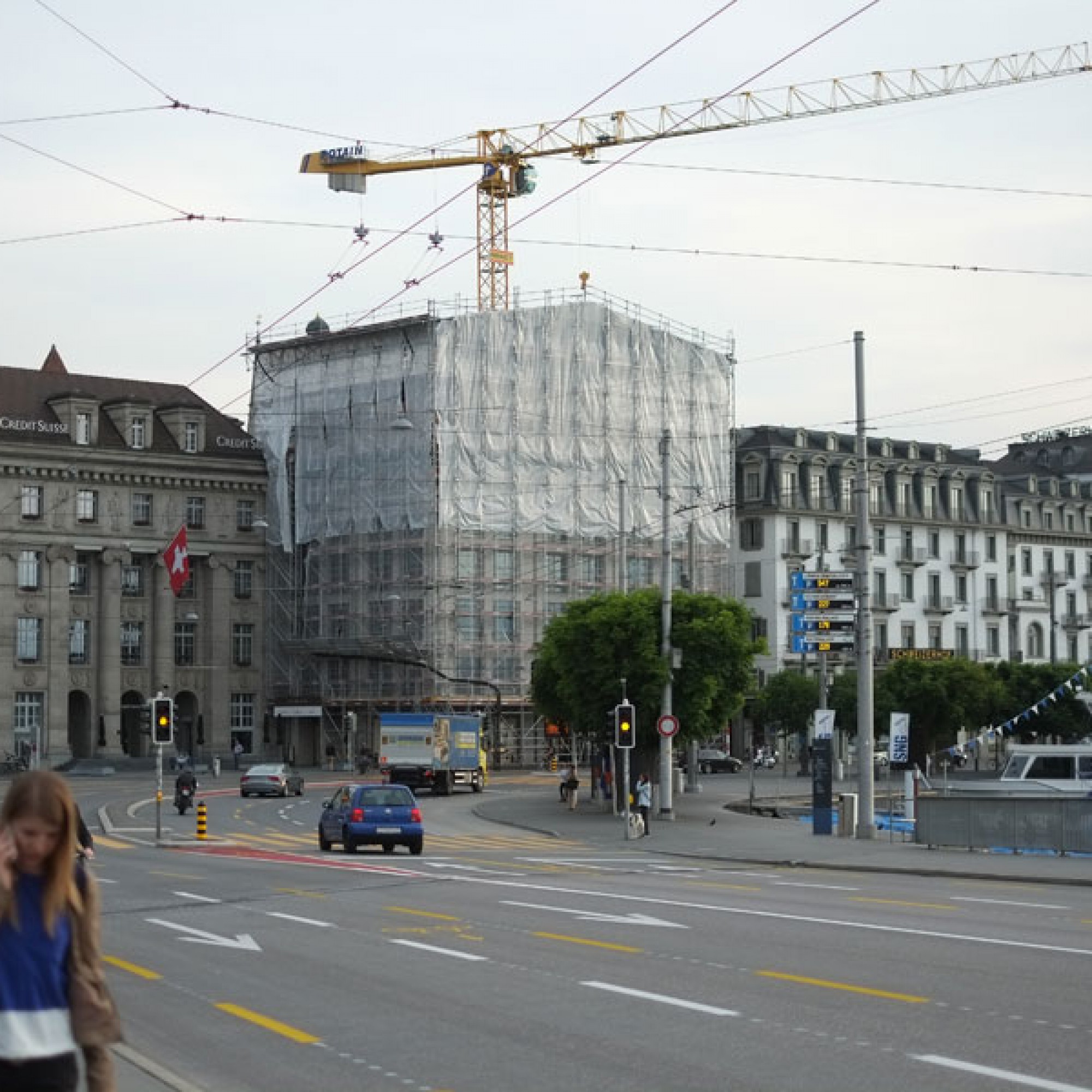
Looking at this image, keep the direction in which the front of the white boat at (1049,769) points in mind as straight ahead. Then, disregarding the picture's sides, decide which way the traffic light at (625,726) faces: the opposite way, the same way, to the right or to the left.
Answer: to the left

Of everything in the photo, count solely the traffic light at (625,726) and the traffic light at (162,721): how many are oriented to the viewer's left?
0

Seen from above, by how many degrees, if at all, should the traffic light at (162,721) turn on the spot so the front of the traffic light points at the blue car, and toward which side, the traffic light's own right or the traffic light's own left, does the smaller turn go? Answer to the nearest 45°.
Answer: approximately 45° to the traffic light's own left

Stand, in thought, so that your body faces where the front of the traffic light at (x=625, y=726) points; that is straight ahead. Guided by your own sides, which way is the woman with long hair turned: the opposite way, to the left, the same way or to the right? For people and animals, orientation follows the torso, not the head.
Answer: the same way

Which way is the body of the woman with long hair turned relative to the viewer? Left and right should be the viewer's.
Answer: facing the viewer

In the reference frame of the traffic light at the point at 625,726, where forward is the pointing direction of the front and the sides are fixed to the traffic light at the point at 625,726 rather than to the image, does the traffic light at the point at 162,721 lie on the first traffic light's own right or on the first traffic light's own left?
on the first traffic light's own right

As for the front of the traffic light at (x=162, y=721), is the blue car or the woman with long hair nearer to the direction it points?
the woman with long hair

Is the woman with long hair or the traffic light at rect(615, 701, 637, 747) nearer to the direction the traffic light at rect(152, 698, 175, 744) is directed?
the woman with long hair

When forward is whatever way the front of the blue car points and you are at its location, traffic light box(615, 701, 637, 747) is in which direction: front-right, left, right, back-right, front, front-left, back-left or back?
right

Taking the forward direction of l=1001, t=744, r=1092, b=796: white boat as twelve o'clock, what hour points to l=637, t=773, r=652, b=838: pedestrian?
The pedestrian is roughly at 11 o'clock from the white boat.

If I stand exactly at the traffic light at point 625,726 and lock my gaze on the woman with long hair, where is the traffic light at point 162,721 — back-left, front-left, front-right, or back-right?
front-right

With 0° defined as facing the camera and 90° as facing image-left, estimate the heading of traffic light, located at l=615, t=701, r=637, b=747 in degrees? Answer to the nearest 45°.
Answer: approximately 0°

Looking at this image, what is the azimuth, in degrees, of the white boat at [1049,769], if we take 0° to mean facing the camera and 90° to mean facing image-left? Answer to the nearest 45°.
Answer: approximately 90°
